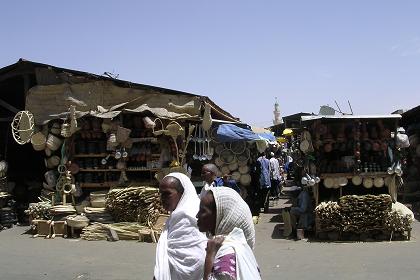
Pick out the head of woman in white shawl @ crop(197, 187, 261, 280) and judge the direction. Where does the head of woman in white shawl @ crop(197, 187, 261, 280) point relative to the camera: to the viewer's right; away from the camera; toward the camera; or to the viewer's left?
to the viewer's left

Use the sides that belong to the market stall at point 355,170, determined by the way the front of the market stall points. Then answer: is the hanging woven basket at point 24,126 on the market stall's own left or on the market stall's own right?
on the market stall's own right

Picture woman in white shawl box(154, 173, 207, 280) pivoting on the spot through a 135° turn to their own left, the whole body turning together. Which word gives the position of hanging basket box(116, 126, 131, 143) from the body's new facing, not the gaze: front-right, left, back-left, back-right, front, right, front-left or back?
back-left
